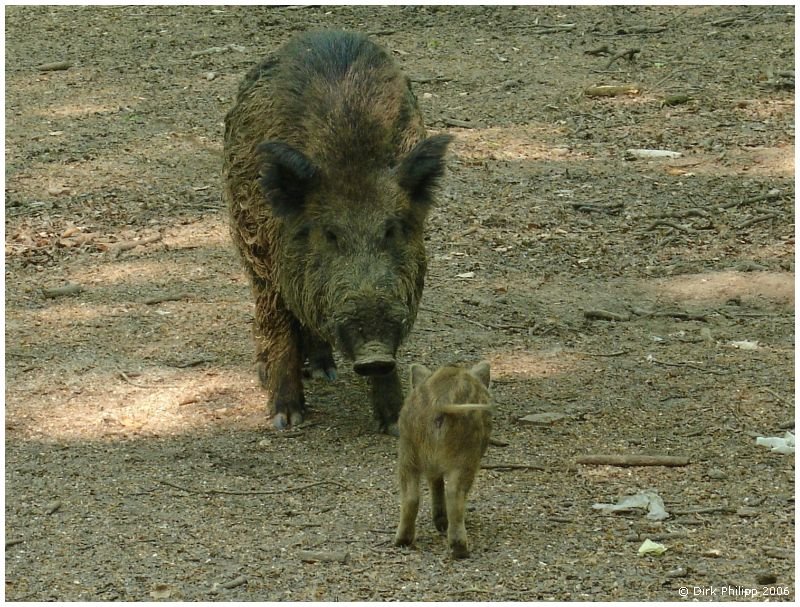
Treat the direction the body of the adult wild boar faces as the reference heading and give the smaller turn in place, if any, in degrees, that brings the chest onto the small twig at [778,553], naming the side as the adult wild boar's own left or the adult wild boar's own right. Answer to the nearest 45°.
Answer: approximately 45° to the adult wild boar's own left

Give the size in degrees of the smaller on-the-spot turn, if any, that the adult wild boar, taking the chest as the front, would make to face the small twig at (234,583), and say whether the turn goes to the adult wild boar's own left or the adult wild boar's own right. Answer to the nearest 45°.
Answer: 0° — it already faces it

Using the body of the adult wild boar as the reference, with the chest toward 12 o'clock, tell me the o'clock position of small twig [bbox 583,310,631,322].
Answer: The small twig is roughly at 8 o'clock from the adult wild boar.

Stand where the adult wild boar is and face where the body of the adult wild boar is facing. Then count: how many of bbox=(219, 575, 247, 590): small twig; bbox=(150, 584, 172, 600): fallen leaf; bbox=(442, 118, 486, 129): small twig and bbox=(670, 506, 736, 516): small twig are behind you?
1

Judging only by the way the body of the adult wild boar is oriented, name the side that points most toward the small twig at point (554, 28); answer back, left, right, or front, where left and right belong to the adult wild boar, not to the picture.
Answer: back

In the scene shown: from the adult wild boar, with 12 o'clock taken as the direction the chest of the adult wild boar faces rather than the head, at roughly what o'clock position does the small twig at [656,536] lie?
The small twig is roughly at 11 o'clock from the adult wild boar.

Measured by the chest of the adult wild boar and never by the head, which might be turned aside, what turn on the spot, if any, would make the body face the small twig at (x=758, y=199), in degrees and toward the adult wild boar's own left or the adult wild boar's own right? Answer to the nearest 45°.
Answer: approximately 135° to the adult wild boar's own left

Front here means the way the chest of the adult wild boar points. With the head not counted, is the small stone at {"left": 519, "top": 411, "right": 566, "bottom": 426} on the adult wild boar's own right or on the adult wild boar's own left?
on the adult wild boar's own left

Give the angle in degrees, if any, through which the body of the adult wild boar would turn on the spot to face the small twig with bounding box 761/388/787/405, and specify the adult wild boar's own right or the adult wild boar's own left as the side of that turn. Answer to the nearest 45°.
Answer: approximately 90° to the adult wild boar's own left

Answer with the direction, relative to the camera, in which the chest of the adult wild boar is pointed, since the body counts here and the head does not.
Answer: toward the camera

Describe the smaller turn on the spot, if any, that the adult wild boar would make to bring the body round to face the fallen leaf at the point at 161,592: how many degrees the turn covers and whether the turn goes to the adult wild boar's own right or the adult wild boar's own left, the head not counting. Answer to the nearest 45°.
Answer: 0° — it already faces it

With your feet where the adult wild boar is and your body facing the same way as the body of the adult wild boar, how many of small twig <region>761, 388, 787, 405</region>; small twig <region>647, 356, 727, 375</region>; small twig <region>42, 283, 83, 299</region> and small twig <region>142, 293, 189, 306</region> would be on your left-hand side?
2

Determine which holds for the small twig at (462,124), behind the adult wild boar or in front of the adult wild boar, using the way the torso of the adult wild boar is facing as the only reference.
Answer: behind

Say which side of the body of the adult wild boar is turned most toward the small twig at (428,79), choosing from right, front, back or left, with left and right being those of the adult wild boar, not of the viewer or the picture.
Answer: back

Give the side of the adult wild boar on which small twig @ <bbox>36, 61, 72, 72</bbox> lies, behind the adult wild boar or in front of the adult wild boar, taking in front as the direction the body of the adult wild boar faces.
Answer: behind

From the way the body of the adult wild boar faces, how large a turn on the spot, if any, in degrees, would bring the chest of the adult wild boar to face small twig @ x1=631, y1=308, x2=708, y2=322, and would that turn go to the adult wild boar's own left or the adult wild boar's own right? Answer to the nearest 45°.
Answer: approximately 135° to the adult wild boar's own left

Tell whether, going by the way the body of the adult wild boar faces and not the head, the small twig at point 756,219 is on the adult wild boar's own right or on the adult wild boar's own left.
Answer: on the adult wild boar's own left

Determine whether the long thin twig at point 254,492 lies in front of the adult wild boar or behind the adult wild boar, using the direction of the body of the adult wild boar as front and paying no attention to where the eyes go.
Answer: in front

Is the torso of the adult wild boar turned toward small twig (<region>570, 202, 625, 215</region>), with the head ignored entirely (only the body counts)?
no

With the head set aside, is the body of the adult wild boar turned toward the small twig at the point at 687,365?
no
